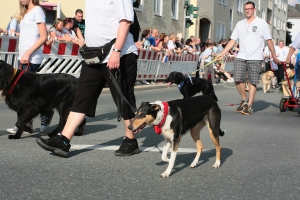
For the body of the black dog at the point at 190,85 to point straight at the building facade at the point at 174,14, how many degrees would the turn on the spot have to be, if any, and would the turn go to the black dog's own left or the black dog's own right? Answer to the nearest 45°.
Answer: approximately 90° to the black dog's own right

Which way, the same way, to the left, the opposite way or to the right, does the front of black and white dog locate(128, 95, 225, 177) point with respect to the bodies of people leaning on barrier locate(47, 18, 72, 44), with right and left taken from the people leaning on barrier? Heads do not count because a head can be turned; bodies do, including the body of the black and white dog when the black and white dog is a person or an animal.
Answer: to the right

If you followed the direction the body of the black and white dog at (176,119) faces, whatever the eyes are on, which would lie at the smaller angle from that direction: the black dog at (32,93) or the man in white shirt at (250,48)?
the black dog

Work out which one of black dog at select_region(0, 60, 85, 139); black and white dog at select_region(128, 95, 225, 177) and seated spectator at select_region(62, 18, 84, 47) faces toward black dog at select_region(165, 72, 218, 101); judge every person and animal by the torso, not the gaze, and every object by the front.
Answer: the seated spectator

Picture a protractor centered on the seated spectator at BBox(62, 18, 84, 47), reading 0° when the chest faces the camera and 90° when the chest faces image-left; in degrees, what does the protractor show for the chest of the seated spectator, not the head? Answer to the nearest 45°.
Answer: approximately 315°

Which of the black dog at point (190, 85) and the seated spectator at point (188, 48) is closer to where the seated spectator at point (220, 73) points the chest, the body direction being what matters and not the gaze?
the black dog

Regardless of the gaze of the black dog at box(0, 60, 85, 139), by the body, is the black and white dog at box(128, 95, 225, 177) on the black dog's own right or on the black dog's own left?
on the black dog's own left

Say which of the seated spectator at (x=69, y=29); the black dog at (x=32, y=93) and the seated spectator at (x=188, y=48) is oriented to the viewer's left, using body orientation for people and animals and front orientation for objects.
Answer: the black dog

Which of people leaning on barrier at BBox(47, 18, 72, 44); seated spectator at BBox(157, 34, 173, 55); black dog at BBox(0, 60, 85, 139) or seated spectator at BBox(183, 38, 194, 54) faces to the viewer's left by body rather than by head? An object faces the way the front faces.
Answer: the black dog

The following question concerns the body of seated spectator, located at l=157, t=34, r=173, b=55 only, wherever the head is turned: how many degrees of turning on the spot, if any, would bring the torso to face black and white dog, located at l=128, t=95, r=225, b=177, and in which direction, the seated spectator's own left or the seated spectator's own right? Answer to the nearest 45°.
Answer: approximately 45° to the seated spectator's own right

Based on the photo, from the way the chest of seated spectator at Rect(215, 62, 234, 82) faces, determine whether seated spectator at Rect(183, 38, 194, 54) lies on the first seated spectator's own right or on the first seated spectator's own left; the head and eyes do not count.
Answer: on the first seated spectator's own right
